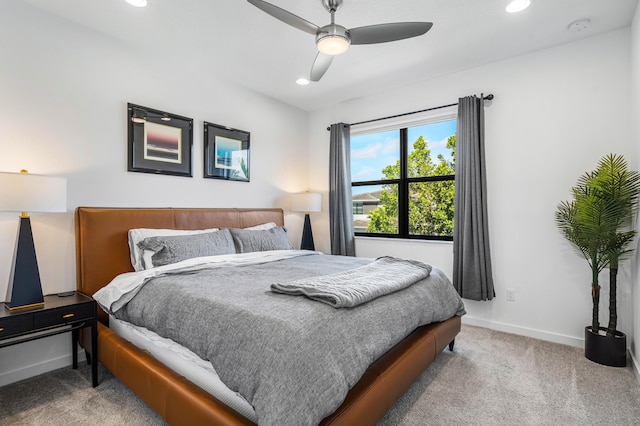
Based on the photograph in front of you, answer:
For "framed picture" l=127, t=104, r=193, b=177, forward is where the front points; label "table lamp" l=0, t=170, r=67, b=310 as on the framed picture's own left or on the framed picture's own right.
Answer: on the framed picture's own right

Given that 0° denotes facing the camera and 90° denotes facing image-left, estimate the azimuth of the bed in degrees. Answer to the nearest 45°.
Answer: approximately 315°

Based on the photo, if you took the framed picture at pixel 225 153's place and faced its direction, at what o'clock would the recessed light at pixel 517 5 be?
The recessed light is roughly at 12 o'clock from the framed picture.

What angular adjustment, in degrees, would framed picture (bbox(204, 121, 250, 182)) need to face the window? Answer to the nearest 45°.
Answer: approximately 45° to its left

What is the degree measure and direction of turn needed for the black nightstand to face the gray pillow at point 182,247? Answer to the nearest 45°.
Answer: approximately 45° to its left

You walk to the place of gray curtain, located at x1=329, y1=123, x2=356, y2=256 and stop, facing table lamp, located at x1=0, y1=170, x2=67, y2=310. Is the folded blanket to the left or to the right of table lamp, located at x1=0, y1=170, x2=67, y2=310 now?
left

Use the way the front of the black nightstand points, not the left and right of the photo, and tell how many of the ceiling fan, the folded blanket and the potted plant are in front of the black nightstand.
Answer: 3
